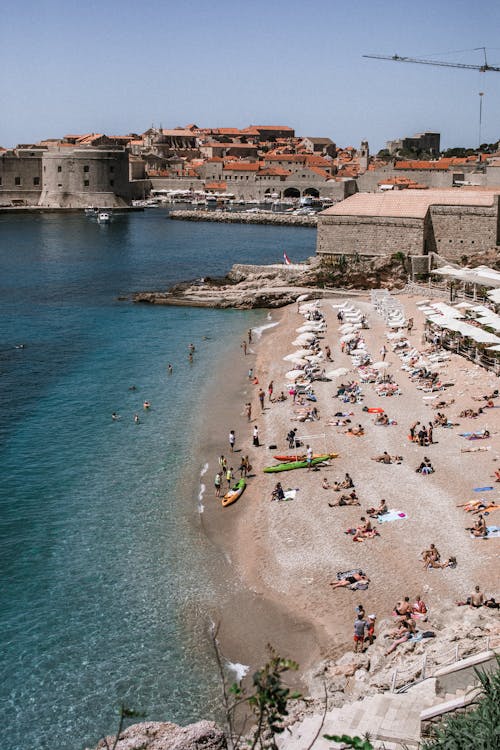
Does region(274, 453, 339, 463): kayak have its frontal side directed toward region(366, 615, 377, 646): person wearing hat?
no

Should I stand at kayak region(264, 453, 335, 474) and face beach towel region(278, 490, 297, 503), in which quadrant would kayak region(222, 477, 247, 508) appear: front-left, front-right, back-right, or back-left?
front-right
